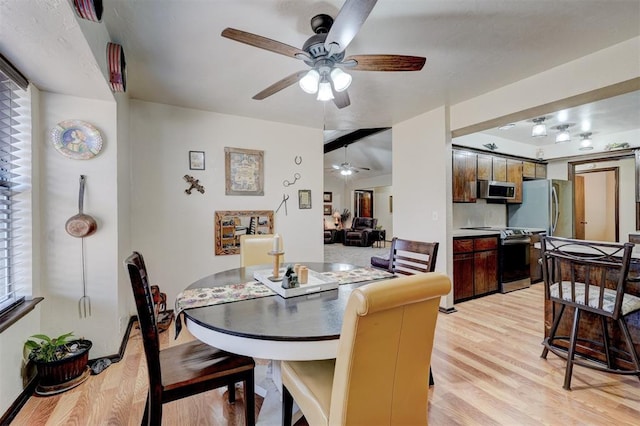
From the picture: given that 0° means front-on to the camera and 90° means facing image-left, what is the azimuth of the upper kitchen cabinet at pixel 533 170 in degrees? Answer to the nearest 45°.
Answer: approximately 315°

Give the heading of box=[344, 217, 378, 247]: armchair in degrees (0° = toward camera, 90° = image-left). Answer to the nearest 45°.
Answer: approximately 45°

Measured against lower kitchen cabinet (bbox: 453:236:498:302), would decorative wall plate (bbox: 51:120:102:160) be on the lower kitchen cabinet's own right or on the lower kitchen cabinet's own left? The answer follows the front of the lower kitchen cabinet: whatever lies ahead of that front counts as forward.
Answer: on the lower kitchen cabinet's own right

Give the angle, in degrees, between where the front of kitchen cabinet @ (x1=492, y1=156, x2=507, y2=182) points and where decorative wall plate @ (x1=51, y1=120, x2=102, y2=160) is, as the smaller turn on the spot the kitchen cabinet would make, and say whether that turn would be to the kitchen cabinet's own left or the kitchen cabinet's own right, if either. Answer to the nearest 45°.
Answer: approximately 90° to the kitchen cabinet's own right

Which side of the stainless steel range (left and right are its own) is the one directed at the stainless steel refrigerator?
left

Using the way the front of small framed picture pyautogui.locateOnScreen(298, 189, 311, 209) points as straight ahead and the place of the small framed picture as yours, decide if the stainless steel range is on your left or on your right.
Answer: on your left

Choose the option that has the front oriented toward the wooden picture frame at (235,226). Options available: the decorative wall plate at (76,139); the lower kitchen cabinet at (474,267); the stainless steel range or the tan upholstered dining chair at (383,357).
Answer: the tan upholstered dining chair

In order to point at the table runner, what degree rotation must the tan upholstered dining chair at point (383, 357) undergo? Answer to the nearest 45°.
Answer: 0° — it already faces it

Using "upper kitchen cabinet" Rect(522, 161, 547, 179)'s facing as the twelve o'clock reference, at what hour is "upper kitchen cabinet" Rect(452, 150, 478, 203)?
"upper kitchen cabinet" Rect(452, 150, 478, 203) is roughly at 2 o'clock from "upper kitchen cabinet" Rect(522, 161, 547, 179).
